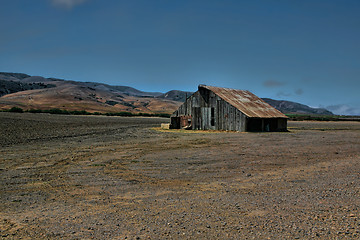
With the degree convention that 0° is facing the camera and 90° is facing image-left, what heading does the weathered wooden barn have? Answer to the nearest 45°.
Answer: approximately 45°
